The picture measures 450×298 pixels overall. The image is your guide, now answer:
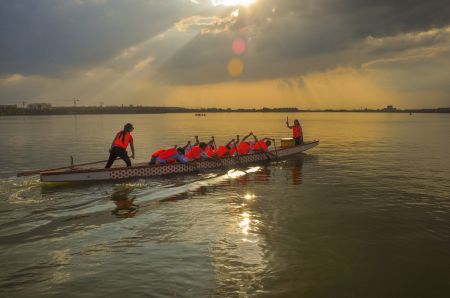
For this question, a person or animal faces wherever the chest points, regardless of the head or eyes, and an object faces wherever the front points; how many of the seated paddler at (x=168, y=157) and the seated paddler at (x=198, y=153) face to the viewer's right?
2

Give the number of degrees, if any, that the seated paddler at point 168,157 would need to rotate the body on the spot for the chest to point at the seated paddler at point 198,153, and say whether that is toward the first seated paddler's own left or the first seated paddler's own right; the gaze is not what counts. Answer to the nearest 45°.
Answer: approximately 45° to the first seated paddler's own left

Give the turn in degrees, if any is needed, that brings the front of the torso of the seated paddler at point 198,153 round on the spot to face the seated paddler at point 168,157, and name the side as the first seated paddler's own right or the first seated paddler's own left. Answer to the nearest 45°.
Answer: approximately 135° to the first seated paddler's own right

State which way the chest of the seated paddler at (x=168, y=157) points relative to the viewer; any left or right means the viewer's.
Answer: facing to the right of the viewer

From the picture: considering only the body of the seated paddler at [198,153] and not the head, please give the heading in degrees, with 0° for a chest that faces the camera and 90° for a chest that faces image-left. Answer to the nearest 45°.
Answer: approximately 270°
